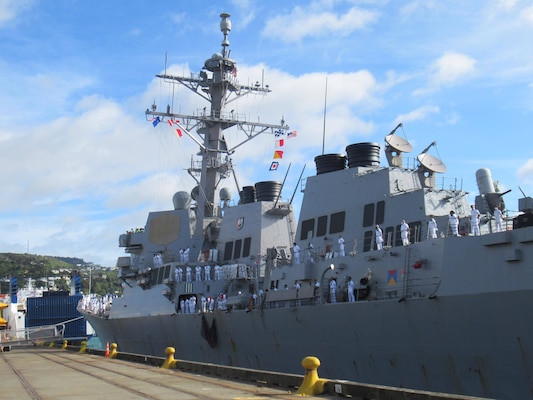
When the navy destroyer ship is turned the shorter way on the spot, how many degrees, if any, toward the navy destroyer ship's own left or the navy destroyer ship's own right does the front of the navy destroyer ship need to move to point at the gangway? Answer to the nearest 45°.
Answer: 0° — it already faces it

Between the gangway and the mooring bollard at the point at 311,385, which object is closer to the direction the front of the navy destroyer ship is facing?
the gangway

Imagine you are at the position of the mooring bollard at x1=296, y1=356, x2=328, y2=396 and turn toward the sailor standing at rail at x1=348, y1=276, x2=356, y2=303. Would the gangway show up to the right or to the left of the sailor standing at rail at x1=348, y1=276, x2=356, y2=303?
left

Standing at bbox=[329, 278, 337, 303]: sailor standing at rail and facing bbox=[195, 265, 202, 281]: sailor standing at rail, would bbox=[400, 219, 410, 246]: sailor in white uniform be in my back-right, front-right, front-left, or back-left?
back-right

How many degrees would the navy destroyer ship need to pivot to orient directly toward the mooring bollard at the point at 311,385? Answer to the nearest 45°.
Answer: approximately 135° to its left

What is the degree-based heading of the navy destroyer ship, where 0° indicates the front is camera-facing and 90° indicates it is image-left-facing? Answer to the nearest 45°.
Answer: approximately 135°
